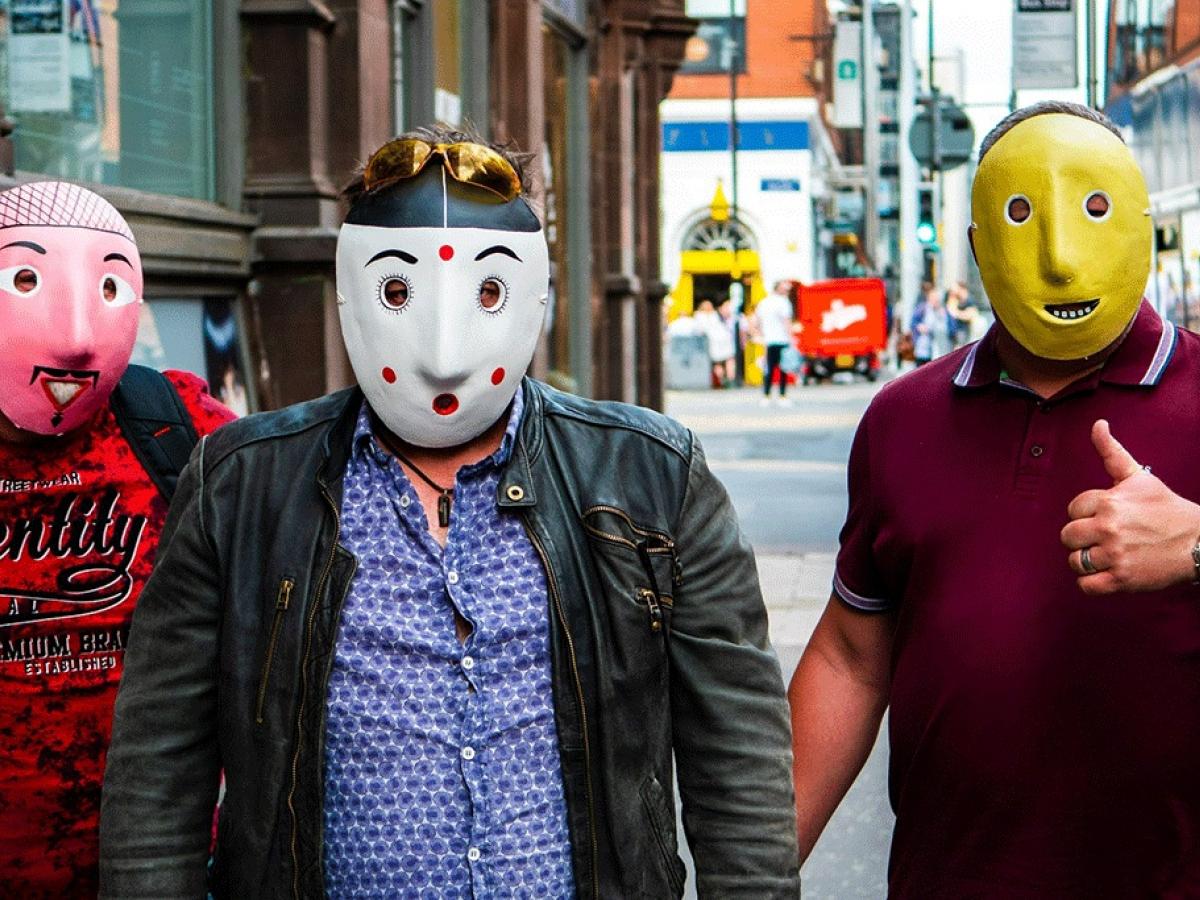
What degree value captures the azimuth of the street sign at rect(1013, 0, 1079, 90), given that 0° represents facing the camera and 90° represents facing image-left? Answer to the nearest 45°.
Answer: approximately 0°

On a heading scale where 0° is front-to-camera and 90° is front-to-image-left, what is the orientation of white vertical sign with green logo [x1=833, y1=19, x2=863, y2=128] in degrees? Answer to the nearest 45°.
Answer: approximately 0°
